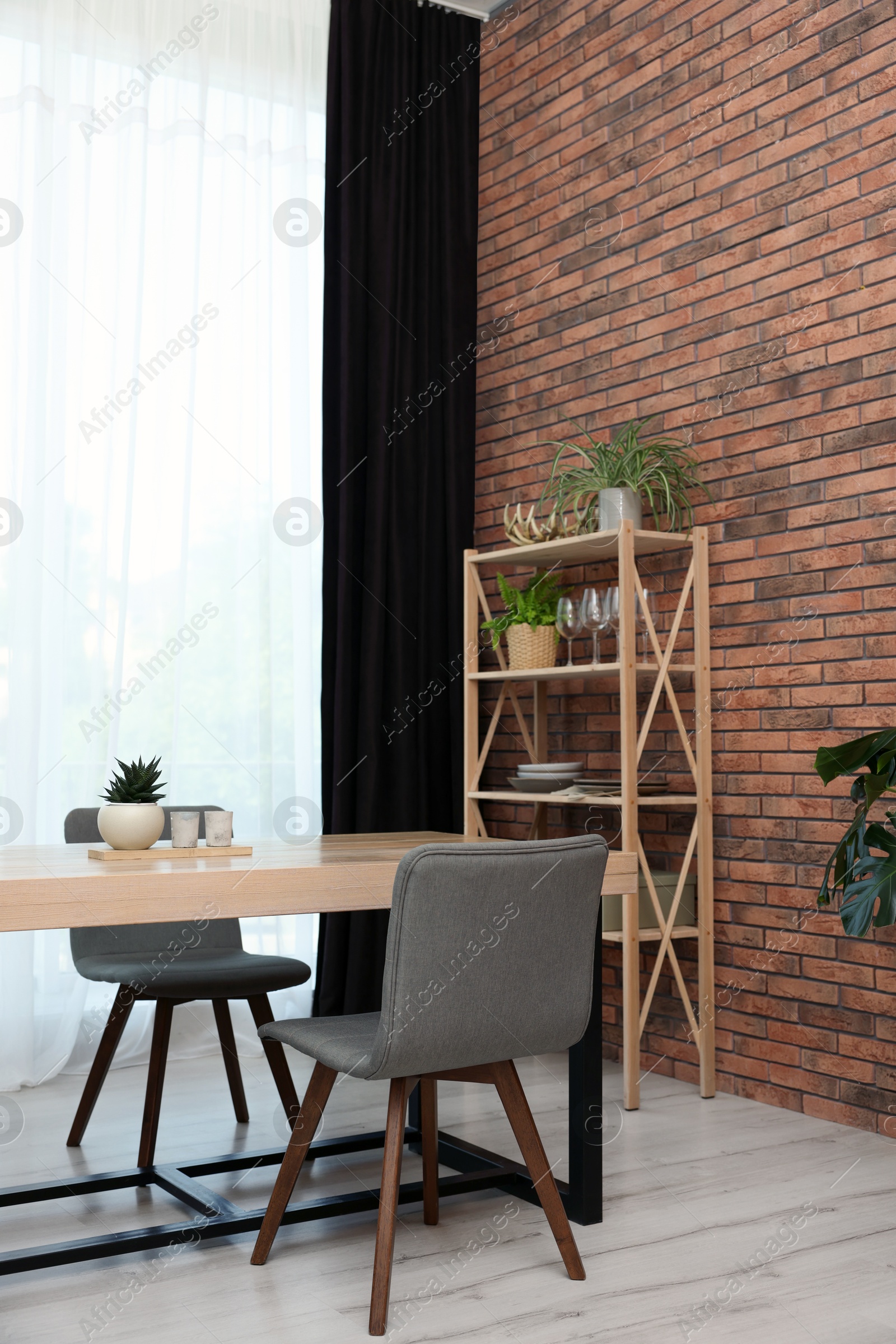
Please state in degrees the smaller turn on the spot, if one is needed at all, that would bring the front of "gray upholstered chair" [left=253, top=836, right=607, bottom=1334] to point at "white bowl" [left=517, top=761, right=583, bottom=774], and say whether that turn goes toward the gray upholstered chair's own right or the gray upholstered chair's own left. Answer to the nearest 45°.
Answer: approximately 45° to the gray upholstered chair's own right

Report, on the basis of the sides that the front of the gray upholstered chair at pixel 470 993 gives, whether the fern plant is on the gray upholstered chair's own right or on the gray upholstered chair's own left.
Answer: on the gray upholstered chair's own right

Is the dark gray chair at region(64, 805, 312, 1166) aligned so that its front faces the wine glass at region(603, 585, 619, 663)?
no

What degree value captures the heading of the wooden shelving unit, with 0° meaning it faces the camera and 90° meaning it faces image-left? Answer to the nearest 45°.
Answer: approximately 45°

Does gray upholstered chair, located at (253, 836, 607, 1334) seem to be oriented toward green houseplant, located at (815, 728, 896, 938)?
no

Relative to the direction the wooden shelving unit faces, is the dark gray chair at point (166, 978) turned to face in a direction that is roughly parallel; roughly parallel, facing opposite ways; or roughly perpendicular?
roughly perpendicular

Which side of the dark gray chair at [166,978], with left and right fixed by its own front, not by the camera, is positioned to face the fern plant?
left

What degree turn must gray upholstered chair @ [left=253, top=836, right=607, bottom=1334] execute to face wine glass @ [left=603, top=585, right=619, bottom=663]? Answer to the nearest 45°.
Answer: approximately 45° to its right

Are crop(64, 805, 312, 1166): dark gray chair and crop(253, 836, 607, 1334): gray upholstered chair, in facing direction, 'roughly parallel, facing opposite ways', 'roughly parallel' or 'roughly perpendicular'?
roughly parallel, facing opposite ways

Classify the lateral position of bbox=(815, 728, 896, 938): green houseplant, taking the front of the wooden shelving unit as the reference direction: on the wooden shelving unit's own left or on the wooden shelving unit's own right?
on the wooden shelving unit's own left

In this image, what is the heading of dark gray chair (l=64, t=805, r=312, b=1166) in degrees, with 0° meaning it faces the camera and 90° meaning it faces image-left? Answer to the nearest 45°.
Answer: approximately 315°

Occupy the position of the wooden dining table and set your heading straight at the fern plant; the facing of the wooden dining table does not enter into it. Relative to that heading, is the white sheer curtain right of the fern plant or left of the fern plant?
left

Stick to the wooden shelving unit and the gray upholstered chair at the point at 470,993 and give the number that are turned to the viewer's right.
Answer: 0

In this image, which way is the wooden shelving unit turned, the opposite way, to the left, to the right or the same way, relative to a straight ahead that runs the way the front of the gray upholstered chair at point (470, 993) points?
to the left

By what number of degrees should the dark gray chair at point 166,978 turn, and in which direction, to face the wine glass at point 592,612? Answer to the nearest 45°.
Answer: approximately 45° to its left

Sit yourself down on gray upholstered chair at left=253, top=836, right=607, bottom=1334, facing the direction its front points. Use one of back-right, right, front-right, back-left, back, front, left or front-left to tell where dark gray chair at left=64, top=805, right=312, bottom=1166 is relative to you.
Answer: front

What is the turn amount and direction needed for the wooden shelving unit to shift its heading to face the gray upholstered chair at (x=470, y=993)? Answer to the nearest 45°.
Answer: approximately 45° to its left
